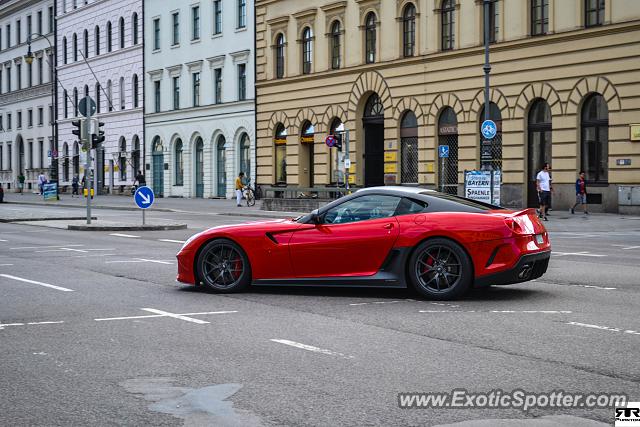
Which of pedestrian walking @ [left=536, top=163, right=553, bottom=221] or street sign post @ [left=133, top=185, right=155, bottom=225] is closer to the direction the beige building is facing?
the street sign post

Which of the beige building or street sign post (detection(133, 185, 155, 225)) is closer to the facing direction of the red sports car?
the street sign post

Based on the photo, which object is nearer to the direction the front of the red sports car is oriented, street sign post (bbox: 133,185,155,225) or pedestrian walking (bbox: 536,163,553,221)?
the street sign post

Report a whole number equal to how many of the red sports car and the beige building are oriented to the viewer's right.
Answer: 0

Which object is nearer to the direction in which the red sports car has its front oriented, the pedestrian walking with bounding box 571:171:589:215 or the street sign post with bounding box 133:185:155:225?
the street sign post

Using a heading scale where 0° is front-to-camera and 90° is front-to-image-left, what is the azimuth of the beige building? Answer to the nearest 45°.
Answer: approximately 45°

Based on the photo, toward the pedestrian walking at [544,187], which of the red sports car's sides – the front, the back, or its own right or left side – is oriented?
right

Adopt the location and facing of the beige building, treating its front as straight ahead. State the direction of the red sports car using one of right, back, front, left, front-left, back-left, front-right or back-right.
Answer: front-left

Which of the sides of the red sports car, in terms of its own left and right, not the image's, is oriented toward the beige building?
right

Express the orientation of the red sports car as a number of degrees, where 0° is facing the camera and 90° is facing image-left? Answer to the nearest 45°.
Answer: approximately 90°

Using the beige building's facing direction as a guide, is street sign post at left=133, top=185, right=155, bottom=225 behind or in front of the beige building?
in front
